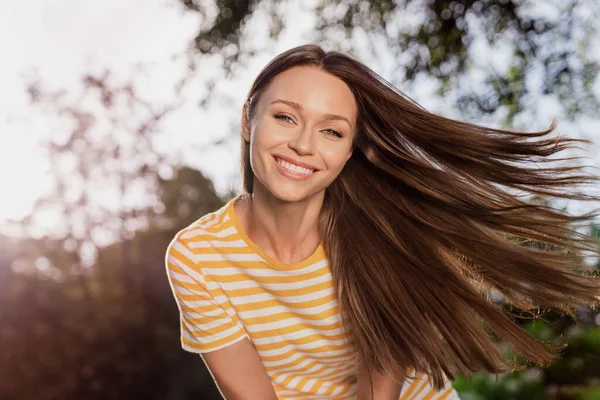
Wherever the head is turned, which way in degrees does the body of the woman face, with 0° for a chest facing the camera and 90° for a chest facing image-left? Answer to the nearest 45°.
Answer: approximately 0°
